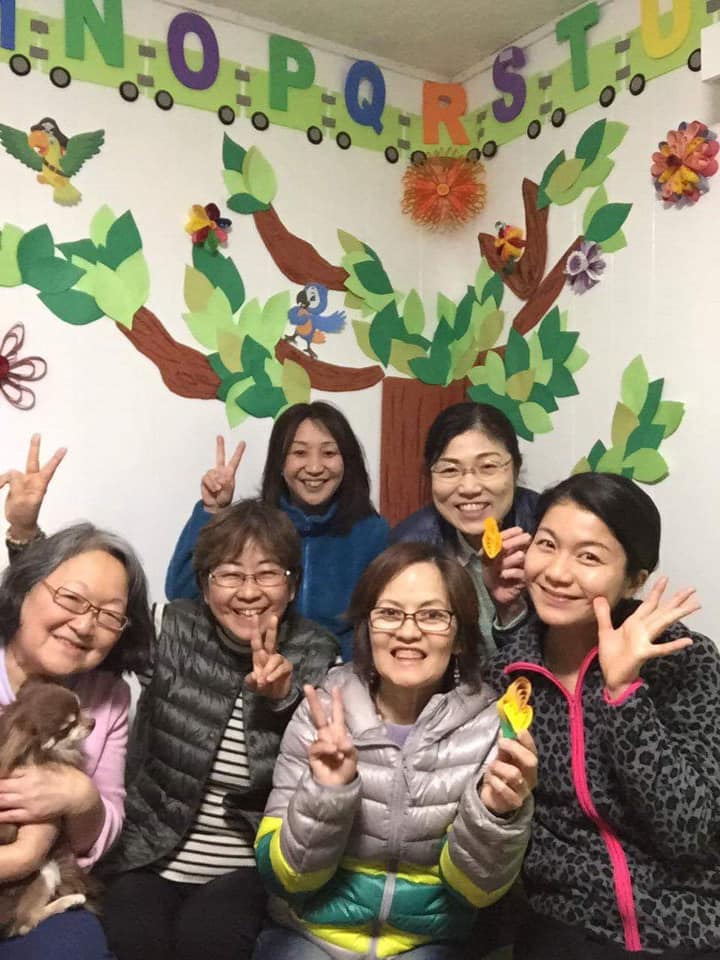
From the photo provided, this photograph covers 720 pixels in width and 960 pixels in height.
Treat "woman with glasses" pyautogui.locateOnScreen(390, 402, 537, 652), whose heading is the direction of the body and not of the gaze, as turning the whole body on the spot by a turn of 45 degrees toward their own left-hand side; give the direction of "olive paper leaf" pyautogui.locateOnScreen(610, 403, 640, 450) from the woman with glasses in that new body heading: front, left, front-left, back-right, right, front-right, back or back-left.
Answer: left

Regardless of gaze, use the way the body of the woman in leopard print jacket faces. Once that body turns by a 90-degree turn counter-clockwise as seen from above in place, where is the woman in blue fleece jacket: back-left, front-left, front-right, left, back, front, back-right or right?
back
